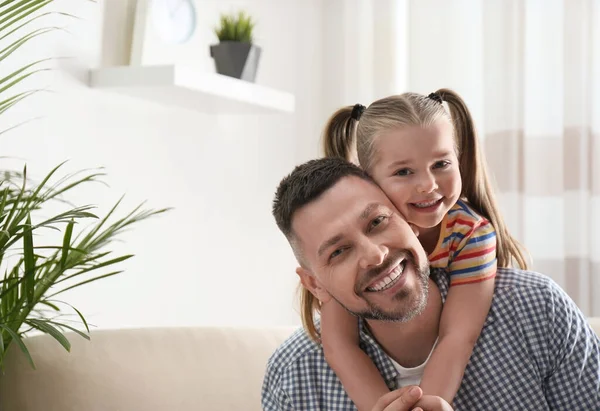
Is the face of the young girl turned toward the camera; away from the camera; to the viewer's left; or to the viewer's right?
toward the camera

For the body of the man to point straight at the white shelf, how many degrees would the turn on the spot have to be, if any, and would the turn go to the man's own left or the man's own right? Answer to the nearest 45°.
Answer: approximately 135° to the man's own right

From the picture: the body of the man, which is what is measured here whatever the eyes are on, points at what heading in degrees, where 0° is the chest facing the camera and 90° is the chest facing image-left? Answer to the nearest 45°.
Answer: approximately 0°

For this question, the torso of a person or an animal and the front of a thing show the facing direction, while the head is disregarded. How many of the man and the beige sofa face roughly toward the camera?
2

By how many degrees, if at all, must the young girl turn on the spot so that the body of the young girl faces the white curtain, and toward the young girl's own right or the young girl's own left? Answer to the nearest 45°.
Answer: approximately 180°

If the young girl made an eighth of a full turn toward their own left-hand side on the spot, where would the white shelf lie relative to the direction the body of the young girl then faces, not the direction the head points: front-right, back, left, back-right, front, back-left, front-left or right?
back

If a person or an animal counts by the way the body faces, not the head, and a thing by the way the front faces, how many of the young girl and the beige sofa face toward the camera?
2

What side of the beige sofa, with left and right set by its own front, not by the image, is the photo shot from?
front

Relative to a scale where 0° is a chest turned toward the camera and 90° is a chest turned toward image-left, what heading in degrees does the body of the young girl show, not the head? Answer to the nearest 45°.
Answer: approximately 0°

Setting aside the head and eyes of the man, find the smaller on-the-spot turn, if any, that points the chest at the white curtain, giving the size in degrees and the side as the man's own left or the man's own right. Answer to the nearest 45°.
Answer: approximately 180°
